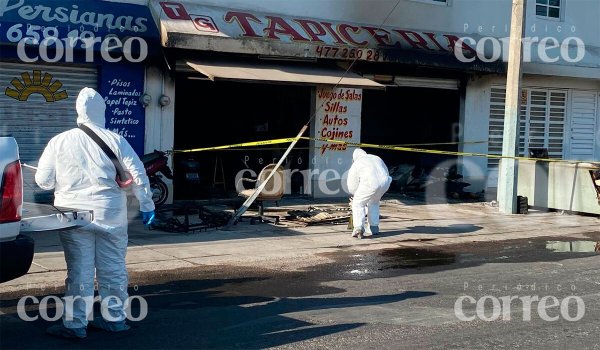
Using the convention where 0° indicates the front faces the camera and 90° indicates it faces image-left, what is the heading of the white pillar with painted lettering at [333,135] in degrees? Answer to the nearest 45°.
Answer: approximately 0°

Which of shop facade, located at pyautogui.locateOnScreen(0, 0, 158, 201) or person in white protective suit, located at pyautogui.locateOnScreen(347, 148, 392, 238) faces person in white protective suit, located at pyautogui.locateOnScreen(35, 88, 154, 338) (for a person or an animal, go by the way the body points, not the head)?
the shop facade

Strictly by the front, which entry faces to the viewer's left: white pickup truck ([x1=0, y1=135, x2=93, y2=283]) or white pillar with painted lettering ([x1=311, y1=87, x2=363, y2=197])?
the white pickup truck

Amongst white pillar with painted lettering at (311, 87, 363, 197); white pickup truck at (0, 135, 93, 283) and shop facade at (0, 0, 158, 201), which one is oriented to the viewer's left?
the white pickup truck

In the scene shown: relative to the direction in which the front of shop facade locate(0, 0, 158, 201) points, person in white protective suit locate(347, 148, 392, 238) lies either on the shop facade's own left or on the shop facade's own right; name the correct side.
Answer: on the shop facade's own left

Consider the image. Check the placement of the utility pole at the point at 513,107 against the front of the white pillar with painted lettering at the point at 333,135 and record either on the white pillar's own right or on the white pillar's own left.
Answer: on the white pillar's own left

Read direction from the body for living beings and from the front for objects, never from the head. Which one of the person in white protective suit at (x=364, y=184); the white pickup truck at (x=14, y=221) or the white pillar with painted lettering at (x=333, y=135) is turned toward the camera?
the white pillar with painted lettering

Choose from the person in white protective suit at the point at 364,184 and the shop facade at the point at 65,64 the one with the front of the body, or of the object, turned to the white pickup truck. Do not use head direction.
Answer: the shop facade

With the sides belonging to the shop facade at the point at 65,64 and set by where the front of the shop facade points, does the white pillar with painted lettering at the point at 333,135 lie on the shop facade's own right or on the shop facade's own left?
on the shop facade's own left

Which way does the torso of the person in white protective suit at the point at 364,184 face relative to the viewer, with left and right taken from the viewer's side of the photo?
facing away from the viewer and to the left of the viewer

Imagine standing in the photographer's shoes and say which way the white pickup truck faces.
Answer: facing to the left of the viewer

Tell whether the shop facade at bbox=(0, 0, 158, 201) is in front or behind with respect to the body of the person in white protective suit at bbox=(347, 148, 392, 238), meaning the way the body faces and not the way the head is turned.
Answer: in front

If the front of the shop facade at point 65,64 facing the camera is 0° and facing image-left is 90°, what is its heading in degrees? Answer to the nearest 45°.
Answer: approximately 0°
